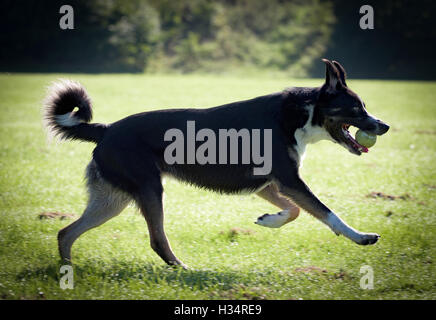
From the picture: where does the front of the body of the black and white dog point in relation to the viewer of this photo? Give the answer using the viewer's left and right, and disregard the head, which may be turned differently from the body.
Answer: facing to the right of the viewer
